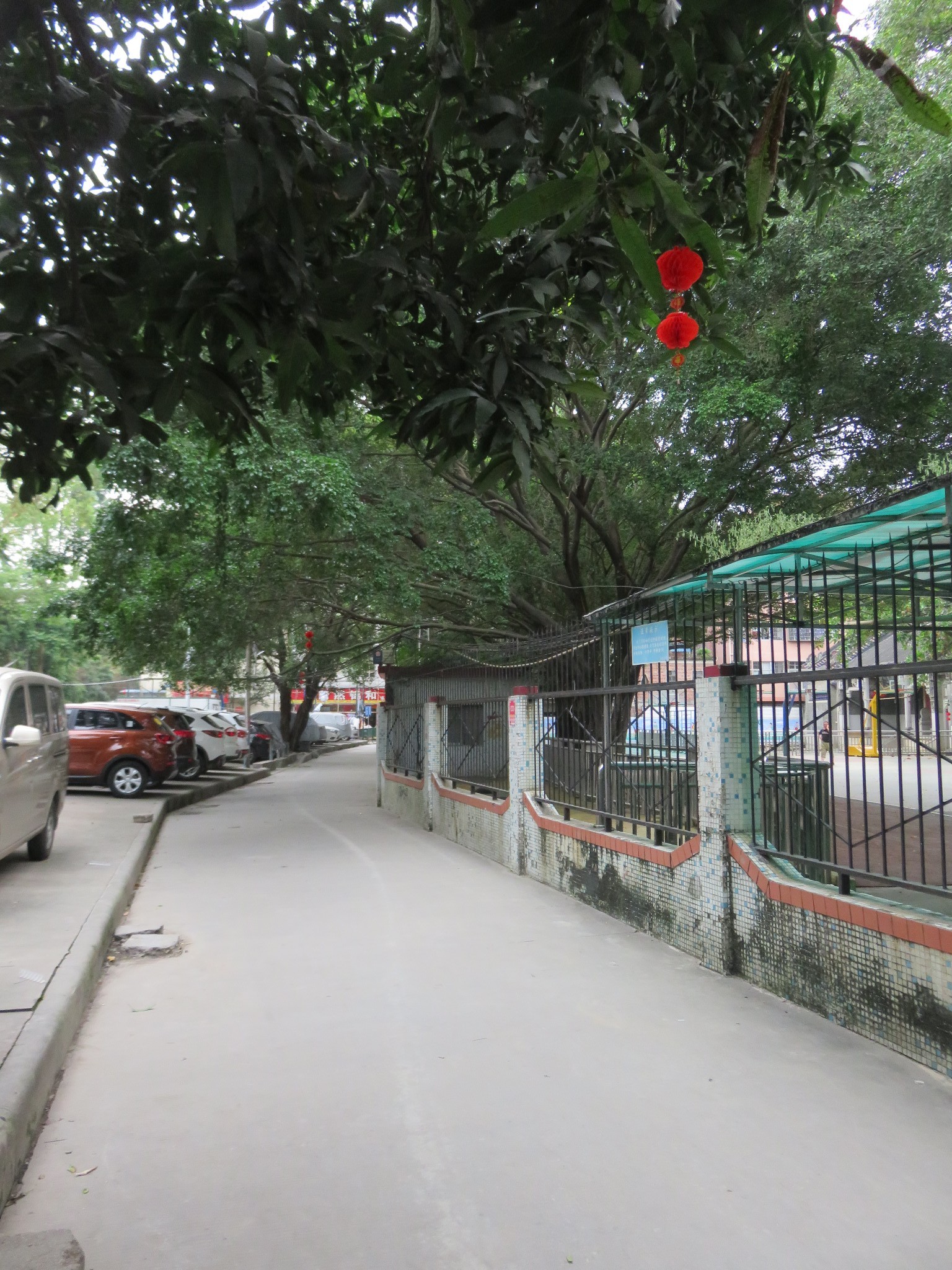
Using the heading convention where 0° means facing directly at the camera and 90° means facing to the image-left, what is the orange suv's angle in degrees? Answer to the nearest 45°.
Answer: approximately 90°

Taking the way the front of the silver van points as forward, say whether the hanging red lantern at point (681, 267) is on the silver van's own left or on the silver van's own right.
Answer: on the silver van's own left

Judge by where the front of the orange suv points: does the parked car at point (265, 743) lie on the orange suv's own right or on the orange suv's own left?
on the orange suv's own right

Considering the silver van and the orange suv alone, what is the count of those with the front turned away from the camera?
0

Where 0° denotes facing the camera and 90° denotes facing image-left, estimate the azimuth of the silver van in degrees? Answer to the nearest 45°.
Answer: approximately 45°

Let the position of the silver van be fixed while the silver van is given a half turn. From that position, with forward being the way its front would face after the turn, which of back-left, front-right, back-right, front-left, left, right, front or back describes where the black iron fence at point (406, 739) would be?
front

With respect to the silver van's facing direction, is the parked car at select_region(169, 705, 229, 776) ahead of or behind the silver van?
behind
